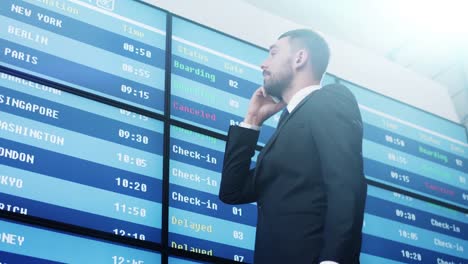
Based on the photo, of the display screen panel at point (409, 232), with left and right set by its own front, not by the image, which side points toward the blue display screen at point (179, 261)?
right

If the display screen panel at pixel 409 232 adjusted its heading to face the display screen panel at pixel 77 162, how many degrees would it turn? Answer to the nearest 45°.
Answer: approximately 90° to its right

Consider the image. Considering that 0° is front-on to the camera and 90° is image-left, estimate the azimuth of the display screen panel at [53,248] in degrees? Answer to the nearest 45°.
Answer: approximately 315°

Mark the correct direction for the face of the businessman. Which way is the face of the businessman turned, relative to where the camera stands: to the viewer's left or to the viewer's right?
to the viewer's left

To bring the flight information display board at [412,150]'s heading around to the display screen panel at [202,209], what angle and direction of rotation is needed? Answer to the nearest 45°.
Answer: approximately 90° to its right

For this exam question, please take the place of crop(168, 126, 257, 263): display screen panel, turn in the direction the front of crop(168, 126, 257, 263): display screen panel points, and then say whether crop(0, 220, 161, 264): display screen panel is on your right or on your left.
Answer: on your right
